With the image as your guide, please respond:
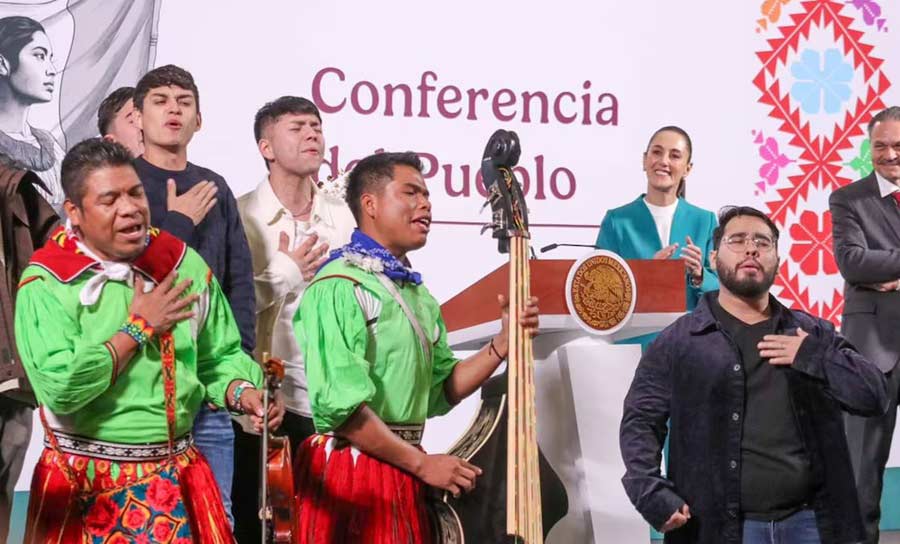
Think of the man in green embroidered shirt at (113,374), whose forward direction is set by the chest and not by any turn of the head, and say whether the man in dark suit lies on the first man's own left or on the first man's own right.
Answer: on the first man's own left

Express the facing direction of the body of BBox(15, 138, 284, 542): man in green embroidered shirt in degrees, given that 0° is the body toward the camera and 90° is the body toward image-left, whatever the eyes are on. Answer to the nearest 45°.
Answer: approximately 315°

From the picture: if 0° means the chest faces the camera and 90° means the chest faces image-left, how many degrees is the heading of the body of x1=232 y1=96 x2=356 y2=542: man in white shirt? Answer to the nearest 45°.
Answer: approximately 315°

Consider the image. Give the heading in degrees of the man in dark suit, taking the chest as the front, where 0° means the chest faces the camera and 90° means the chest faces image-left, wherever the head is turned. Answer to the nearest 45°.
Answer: approximately 0°

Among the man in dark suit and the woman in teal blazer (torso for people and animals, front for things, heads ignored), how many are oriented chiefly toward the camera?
2

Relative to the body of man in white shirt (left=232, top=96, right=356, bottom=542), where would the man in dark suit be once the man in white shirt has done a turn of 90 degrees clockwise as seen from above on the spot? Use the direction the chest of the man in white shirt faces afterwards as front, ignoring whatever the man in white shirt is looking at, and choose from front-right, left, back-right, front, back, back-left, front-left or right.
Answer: back-left

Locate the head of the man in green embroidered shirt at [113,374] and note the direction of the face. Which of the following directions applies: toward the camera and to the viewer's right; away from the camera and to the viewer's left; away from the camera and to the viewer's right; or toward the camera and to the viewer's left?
toward the camera and to the viewer's right

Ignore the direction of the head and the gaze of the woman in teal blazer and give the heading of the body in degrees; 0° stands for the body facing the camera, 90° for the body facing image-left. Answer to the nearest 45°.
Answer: approximately 0°

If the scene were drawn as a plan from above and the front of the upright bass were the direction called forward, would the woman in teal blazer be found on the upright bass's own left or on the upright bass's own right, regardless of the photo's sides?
on the upright bass's own left
